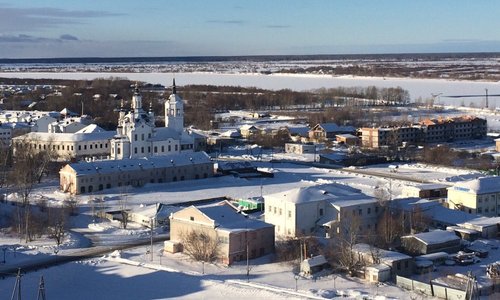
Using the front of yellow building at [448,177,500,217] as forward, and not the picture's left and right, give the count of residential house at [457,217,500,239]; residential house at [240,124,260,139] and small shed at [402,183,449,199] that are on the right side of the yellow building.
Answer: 2

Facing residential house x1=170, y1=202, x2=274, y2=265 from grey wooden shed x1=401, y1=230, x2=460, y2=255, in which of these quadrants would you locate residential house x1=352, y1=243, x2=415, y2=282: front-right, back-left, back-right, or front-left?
front-left

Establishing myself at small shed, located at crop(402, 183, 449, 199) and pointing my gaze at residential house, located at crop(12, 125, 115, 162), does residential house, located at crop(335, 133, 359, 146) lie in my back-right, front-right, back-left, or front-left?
front-right

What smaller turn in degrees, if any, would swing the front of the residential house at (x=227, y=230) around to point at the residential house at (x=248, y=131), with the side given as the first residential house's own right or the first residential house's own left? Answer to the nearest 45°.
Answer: approximately 135° to the first residential house's own right

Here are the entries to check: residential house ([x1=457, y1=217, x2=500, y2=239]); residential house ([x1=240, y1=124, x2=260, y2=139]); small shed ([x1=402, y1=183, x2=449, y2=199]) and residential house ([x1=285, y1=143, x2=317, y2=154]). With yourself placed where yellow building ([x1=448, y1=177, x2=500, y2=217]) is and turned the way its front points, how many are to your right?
3

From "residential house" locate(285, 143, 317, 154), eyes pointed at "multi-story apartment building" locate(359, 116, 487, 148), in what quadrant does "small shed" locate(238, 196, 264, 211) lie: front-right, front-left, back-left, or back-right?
back-right

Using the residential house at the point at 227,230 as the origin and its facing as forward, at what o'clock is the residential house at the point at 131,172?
the residential house at the point at 131,172 is roughly at 4 o'clock from the residential house at the point at 227,230.

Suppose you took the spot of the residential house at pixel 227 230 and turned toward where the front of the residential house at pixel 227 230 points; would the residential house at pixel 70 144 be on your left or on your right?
on your right

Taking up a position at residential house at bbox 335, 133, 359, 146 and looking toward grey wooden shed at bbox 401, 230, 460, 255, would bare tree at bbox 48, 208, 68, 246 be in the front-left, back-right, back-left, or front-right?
front-right

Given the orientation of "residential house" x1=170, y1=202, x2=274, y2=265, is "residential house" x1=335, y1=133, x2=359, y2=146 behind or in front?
behind

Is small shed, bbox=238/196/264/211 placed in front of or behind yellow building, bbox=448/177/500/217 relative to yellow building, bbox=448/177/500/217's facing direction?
in front

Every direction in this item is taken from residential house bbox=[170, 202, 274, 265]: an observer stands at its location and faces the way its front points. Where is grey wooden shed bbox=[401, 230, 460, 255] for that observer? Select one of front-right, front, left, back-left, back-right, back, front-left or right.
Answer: back-left

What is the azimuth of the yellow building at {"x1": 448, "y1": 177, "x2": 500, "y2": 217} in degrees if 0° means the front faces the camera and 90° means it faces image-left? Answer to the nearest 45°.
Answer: approximately 45°

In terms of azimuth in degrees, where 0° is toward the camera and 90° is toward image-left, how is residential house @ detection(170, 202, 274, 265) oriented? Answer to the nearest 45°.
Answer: approximately 45°

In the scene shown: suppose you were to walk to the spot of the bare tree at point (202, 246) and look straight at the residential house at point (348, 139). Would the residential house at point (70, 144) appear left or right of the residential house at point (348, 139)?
left

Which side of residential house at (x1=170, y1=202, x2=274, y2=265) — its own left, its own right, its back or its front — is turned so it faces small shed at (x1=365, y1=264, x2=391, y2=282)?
left
